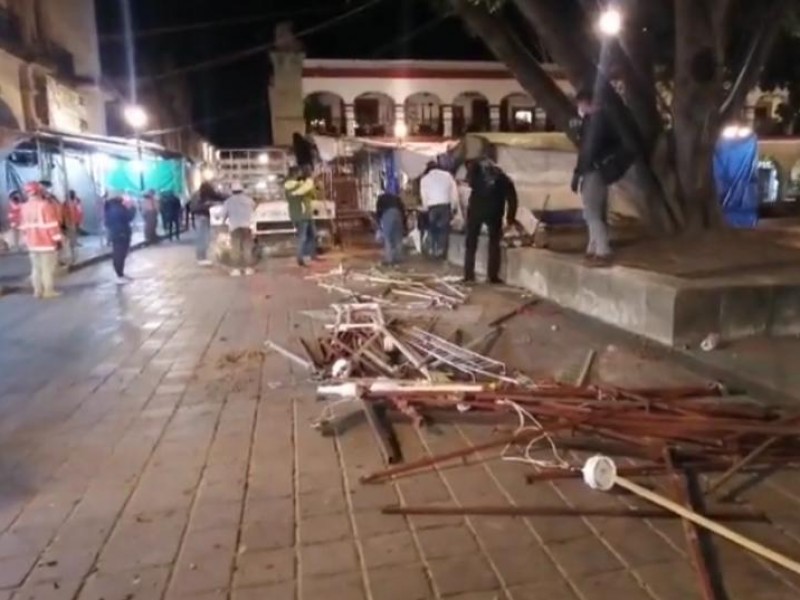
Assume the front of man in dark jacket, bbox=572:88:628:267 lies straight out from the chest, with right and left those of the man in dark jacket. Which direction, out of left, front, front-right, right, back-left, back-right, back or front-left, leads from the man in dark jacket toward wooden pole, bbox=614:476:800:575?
left

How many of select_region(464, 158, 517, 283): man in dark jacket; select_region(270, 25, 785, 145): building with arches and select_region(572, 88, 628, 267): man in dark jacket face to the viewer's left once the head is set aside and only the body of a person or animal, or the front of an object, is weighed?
1

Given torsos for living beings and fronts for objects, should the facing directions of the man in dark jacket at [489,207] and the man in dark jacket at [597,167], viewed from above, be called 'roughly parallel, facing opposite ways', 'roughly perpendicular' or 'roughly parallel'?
roughly perpendicular

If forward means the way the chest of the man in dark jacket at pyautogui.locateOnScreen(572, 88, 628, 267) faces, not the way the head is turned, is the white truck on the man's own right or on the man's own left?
on the man's own right

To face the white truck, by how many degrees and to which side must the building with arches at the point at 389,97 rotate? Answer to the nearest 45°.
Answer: approximately 45° to its right

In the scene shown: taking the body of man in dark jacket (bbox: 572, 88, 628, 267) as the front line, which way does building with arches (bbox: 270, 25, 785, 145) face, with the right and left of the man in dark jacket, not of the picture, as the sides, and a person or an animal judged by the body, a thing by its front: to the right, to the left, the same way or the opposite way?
to the left

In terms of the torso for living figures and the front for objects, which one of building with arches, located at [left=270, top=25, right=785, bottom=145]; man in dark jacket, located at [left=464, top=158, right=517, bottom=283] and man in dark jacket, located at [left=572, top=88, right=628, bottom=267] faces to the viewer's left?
man in dark jacket, located at [left=572, top=88, right=628, bottom=267]

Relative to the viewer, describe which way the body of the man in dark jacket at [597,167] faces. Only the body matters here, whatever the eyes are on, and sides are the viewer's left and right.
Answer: facing to the left of the viewer

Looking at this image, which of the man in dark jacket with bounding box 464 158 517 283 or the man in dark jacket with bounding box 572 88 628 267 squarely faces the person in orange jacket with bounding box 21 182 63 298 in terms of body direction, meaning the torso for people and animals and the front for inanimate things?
the man in dark jacket with bounding box 572 88 628 267

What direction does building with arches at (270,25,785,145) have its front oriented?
toward the camera

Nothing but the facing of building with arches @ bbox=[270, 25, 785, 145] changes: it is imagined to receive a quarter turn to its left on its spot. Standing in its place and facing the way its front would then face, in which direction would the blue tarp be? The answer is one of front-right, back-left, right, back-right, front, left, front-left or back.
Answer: front-right

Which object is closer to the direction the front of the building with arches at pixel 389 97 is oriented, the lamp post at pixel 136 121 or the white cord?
the white cord

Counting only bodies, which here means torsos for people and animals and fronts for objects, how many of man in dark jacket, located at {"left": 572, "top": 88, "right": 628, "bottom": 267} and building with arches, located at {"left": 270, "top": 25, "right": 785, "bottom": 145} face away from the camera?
0

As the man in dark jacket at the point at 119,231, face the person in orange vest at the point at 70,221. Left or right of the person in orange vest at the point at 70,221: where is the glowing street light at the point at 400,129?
right

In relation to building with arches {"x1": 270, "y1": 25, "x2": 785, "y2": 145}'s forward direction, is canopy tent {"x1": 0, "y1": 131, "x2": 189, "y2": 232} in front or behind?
in front

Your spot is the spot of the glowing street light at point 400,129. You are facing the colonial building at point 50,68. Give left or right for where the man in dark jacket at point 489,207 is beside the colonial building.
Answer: left

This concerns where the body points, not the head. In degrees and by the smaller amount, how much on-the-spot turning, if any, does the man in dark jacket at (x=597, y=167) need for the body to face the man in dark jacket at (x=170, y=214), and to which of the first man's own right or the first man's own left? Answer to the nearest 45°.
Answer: approximately 45° to the first man's own right
